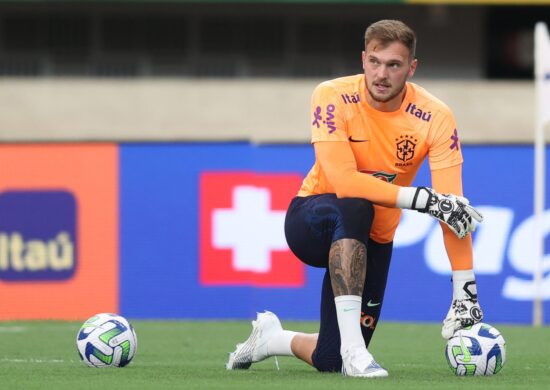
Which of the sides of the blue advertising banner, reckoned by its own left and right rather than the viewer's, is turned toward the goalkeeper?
front

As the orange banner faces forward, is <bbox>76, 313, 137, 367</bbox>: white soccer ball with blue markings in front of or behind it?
in front

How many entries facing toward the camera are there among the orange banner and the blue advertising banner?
2

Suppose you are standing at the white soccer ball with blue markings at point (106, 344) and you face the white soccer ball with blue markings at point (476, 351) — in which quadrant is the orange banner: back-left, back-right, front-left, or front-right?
back-left

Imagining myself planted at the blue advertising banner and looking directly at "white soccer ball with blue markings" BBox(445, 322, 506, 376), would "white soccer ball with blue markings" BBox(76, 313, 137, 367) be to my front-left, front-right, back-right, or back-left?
front-right

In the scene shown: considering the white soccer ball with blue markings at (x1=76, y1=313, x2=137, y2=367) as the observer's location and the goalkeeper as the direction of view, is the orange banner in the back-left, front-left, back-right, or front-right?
back-left

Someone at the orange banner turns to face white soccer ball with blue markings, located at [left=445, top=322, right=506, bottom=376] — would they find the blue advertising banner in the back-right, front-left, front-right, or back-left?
front-left

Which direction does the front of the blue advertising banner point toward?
toward the camera

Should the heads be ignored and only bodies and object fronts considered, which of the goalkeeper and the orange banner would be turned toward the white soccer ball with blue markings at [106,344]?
the orange banner

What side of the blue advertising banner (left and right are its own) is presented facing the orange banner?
right

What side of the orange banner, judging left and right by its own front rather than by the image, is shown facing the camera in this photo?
front

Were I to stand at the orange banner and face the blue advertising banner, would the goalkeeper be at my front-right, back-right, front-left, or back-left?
front-right

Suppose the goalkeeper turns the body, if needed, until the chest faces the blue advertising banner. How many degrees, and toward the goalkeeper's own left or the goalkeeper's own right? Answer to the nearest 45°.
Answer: approximately 135° to the goalkeeper's own left
